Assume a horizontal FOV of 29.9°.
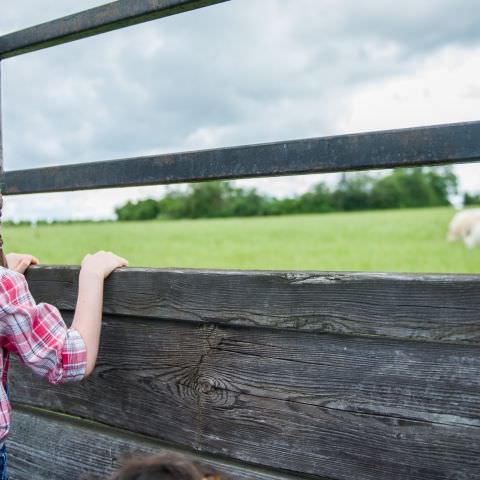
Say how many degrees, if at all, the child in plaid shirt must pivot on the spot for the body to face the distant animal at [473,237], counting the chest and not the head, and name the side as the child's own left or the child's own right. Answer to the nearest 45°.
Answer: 0° — they already face it

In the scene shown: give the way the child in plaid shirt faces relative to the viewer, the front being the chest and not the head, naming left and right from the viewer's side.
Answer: facing away from the viewer and to the right of the viewer
